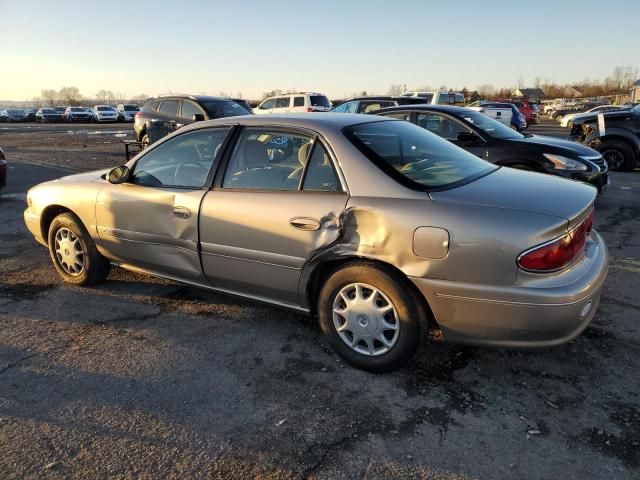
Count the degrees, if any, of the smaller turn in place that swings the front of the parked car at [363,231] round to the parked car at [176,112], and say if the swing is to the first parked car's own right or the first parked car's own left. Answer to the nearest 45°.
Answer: approximately 45° to the first parked car's own right

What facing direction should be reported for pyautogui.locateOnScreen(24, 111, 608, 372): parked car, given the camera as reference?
facing away from the viewer and to the left of the viewer

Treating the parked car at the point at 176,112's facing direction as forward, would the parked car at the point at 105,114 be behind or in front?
behind

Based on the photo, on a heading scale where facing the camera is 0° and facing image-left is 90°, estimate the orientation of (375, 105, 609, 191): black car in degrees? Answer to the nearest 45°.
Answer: approximately 315°

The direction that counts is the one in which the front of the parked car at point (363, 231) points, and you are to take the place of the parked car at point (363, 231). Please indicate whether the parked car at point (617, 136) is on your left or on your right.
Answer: on your right
